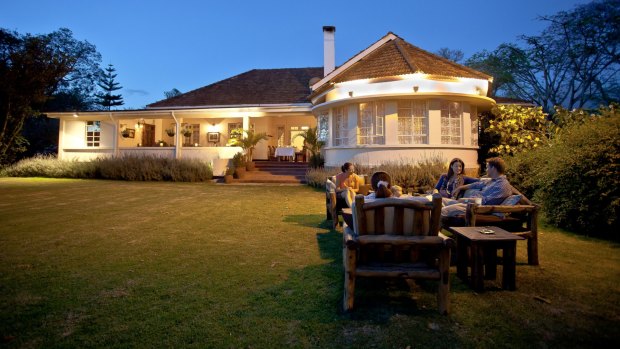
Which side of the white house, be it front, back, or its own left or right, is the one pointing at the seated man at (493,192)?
front

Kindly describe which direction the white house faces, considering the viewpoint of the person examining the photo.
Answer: facing the viewer

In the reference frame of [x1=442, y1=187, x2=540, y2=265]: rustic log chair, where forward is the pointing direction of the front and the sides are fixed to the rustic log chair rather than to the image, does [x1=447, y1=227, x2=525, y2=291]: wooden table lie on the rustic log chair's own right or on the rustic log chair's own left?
on the rustic log chair's own left

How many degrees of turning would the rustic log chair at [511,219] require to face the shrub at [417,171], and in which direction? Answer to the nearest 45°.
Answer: approximately 90° to its right

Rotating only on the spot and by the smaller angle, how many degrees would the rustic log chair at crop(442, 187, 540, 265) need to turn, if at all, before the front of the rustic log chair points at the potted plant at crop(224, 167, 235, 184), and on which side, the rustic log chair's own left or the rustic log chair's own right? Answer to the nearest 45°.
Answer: approximately 45° to the rustic log chair's own right

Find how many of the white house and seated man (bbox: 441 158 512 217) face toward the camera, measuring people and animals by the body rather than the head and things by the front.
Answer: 1

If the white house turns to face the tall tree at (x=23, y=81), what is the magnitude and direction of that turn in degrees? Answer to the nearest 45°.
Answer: approximately 135° to its right

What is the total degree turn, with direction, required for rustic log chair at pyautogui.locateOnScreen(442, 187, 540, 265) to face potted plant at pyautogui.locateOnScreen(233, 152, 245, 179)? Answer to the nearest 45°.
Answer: approximately 45° to its right

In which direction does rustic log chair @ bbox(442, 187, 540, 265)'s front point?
to the viewer's left

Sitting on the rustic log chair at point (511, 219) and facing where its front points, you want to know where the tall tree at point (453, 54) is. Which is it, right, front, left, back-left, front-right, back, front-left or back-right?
right

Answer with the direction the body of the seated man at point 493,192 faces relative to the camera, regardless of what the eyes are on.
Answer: to the viewer's left
